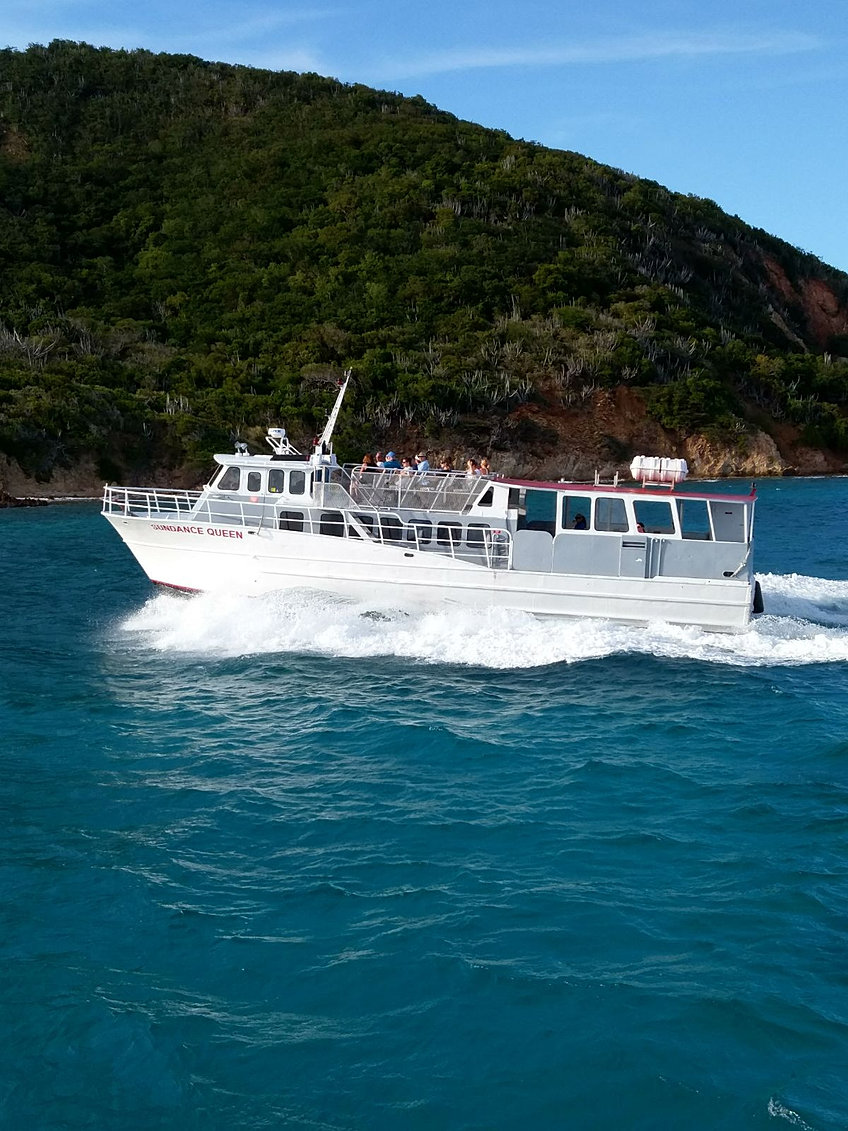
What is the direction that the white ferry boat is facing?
to the viewer's left
